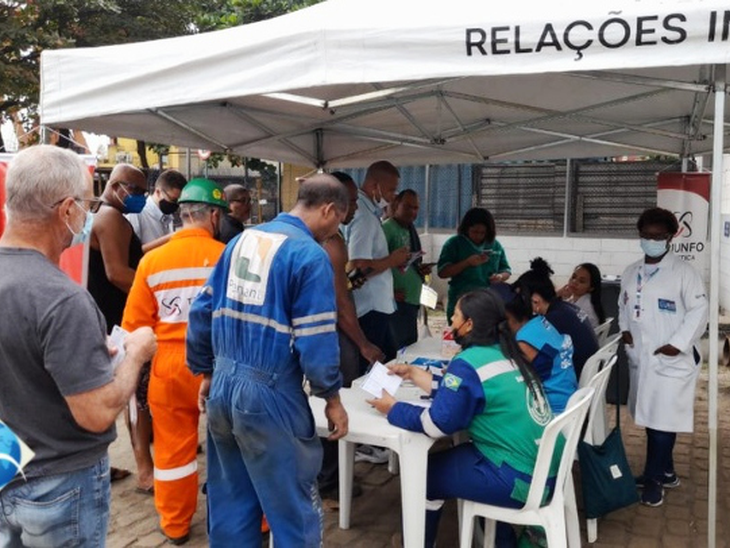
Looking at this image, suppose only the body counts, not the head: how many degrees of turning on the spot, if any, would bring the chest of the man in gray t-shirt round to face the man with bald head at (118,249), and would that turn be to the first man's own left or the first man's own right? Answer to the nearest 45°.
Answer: approximately 45° to the first man's own left

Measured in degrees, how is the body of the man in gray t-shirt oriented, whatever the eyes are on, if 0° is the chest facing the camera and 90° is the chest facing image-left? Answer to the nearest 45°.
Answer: approximately 225°

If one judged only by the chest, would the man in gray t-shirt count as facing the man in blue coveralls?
yes

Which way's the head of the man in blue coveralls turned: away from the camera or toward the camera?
away from the camera

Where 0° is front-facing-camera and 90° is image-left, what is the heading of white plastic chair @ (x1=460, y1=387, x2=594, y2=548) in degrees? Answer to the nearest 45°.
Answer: approximately 90°

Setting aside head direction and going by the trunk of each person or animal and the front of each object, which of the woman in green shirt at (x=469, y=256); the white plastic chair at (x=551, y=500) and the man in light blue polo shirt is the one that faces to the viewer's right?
the man in light blue polo shirt

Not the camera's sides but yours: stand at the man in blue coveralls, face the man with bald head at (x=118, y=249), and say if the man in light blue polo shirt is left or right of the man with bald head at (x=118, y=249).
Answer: right

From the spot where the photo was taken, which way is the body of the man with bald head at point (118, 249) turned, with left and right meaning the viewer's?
facing to the right of the viewer

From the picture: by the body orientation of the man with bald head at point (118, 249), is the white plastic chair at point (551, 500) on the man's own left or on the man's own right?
on the man's own right
